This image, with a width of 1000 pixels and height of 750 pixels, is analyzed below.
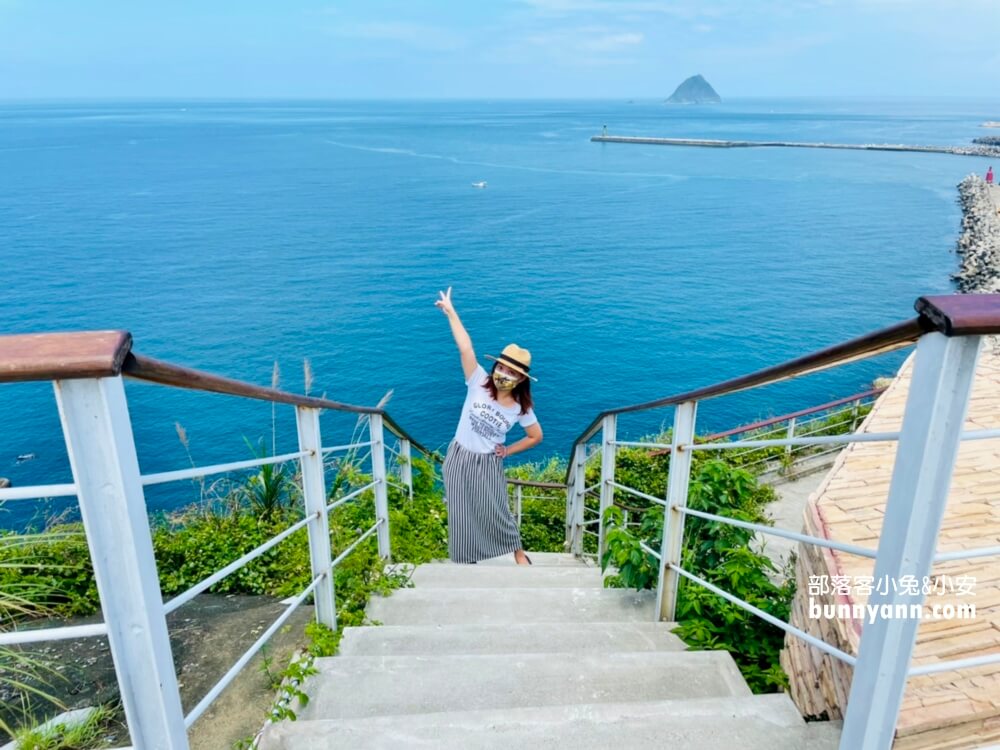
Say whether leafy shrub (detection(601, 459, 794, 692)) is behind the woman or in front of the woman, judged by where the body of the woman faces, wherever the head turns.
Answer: in front

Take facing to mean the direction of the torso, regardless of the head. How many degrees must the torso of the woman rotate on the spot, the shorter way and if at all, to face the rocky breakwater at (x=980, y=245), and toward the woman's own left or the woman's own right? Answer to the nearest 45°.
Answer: approximately 135° to the woman's own left

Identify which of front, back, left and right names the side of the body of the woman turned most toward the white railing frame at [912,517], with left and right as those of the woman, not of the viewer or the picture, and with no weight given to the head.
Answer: front

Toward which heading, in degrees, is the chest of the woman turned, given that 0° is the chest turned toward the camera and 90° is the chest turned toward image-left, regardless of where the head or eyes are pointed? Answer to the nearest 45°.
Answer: approximately 0°

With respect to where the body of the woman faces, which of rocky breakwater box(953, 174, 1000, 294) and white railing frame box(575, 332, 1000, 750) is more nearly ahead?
the white railing frame
